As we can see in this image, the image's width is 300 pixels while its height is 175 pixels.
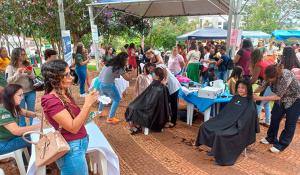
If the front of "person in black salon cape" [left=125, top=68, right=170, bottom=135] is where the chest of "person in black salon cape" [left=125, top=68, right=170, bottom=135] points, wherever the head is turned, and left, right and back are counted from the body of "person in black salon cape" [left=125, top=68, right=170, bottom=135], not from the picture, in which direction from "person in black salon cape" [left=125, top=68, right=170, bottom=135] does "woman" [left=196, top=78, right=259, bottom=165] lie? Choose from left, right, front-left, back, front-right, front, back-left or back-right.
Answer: left

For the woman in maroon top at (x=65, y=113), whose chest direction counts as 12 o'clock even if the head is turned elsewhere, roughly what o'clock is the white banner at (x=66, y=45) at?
The white banner is roughly at 9 o'clock from the woman in maroon top.

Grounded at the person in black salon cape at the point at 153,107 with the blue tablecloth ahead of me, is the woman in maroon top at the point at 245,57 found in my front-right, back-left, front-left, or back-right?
front-left

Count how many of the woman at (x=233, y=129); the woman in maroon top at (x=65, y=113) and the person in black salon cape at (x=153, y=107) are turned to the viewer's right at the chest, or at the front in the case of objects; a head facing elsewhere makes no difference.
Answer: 1

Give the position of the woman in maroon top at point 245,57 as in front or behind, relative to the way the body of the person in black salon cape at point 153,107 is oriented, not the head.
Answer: behind

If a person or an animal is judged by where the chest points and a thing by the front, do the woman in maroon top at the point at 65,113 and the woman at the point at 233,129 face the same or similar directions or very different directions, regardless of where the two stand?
very different directions

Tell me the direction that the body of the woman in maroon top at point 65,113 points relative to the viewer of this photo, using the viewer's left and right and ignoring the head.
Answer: facing to the right of the viewer

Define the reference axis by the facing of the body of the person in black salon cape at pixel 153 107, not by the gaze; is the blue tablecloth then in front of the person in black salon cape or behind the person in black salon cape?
behind

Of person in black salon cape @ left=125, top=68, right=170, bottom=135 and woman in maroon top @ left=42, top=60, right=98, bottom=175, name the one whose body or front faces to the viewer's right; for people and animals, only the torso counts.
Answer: the woman in maroon top

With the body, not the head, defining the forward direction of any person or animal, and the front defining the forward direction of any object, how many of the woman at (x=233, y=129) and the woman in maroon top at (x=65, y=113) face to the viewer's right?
1

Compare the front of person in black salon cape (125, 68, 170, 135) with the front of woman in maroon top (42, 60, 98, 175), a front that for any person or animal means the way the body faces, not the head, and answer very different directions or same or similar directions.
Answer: very different directions

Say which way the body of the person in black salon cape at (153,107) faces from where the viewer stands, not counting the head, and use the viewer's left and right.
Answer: facing the viewer and to the left of the viewer
